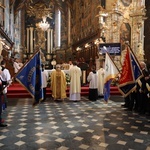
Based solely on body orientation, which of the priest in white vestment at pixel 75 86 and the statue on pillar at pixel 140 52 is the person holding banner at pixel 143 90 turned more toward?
the priest in white vestment

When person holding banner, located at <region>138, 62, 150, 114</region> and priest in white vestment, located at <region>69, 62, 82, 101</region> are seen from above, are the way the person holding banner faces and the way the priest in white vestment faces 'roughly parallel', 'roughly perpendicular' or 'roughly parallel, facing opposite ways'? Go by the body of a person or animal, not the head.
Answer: roughly perpendicular

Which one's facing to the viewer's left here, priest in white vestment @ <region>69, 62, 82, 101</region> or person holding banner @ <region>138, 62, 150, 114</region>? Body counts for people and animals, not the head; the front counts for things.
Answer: the person holding banner

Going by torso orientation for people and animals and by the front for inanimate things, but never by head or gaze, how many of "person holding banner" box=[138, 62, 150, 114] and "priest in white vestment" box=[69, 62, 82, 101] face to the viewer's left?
1

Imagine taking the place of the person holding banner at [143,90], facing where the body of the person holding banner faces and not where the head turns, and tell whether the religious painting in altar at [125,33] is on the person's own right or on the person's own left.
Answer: on the person's own right

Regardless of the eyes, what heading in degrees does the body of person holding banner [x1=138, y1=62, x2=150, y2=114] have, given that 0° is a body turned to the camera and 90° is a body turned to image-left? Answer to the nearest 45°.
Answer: approximately 90°

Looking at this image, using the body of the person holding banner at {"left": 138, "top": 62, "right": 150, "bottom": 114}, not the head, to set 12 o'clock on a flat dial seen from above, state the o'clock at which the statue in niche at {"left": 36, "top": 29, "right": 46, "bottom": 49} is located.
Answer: The statue in niche is roughly at 2 o'clock from the person holding banner.
